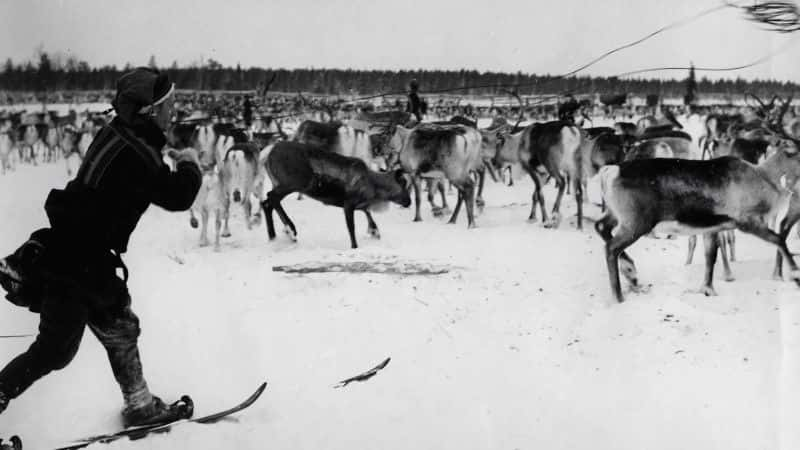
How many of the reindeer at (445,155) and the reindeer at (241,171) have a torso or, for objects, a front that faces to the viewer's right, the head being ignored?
0

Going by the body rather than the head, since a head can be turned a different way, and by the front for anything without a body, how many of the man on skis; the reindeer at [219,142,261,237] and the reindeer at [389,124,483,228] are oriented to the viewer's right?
1

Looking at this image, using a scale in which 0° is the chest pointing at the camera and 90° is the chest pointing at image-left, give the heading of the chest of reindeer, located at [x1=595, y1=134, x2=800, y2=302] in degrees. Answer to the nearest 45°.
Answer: approximately 270°

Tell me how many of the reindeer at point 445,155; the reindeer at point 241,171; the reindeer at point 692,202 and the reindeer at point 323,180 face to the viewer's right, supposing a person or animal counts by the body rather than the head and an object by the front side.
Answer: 2

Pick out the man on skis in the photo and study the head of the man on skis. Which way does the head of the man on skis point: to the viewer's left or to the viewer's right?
to the viewer's right

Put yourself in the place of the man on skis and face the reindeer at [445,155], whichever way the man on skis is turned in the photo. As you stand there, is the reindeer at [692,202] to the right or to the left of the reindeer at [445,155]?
right

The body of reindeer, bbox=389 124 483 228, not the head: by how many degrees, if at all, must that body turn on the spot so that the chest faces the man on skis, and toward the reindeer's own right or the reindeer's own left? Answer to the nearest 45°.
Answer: approximately 135° to the reindeer's own left

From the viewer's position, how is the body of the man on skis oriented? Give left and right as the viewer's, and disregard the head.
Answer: facing to the right of the viewer

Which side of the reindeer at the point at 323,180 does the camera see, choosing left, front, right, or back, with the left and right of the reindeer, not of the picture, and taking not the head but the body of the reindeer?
right

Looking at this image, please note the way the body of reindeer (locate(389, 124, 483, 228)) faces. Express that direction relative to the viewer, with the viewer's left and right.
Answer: facing away from the viewer and to the left of the viewer

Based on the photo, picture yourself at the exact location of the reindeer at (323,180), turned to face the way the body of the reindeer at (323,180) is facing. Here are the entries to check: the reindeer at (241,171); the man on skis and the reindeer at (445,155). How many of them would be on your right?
1
